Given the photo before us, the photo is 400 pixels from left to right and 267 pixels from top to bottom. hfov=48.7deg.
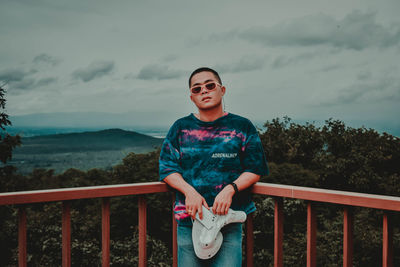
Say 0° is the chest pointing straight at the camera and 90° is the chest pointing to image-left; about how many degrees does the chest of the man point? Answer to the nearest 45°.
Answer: approximately 0°

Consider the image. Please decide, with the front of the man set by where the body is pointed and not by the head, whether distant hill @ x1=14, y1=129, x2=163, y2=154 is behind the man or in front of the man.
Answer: behind
